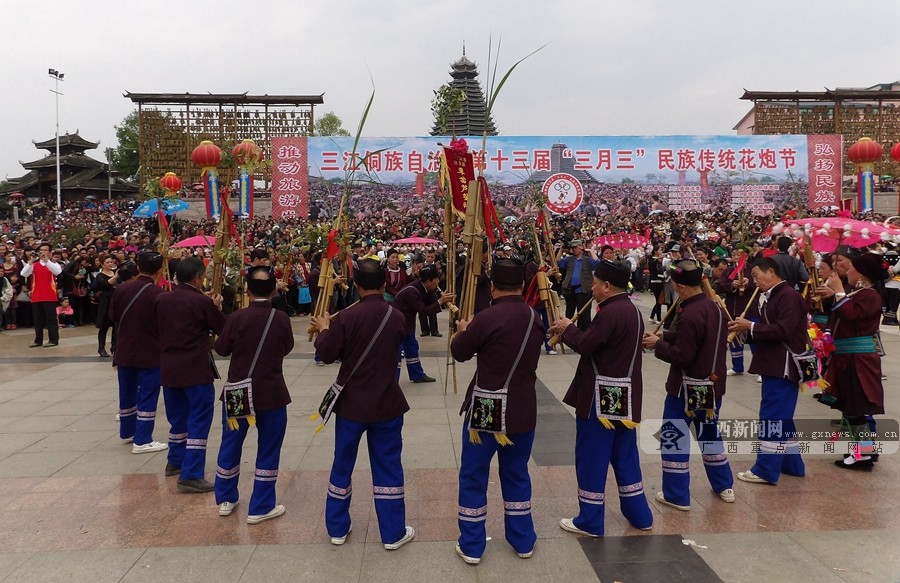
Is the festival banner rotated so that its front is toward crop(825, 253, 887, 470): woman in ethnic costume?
yes

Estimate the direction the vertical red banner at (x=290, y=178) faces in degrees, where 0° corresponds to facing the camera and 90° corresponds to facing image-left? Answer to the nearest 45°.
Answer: approximately 0°

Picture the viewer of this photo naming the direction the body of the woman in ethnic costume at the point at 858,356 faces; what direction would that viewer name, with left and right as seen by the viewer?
facing to the left of the viewer

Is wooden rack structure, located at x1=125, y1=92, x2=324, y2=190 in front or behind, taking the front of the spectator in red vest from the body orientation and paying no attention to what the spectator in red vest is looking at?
behind

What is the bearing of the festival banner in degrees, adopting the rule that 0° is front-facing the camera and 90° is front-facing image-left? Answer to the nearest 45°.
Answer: approximately 0°

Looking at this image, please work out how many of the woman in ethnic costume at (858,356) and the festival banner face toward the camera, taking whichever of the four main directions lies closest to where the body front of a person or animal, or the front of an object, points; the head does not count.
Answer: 1

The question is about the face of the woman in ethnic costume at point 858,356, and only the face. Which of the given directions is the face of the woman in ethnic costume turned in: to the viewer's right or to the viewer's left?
to the viewer's left
